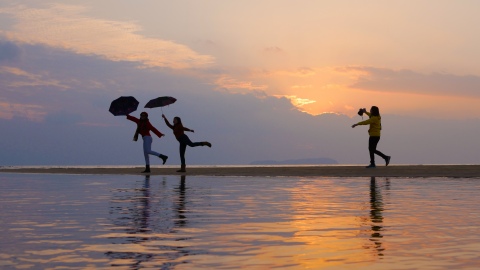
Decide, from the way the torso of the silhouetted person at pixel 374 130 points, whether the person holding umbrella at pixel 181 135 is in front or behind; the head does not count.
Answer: in front

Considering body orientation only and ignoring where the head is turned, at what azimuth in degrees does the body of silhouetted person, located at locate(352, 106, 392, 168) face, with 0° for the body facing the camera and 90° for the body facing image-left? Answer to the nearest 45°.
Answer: approximately 90°

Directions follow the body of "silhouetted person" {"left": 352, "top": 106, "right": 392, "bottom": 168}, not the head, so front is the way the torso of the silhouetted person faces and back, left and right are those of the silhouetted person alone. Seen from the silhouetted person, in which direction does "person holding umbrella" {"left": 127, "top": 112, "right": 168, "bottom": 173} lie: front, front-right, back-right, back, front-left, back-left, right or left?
front
